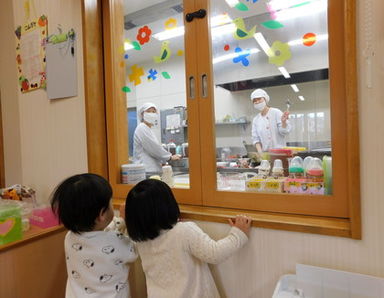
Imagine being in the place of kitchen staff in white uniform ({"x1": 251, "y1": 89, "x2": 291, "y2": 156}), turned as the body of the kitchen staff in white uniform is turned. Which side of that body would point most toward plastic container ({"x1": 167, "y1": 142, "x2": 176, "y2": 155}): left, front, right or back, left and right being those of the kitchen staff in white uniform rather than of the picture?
right

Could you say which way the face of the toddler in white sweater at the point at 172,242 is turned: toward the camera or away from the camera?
away from the camera

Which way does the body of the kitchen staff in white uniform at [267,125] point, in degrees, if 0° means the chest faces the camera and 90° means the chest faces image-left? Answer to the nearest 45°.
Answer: approximately 0°

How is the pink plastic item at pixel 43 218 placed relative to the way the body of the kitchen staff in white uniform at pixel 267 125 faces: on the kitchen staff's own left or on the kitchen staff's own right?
on the kitchen staff's own right

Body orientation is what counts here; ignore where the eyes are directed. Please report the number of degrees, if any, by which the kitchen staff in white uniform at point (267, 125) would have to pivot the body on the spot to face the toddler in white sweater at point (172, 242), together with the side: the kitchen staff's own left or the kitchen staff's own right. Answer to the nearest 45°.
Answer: approximately 45° to the kitchen staff's own right
